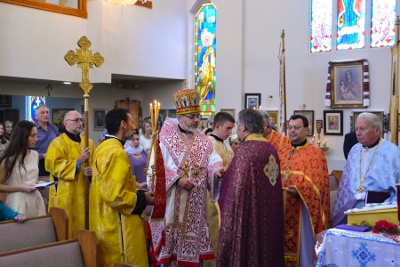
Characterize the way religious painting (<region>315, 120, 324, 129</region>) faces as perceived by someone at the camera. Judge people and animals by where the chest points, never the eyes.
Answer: facing the viewer

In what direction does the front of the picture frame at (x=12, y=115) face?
toward the camera

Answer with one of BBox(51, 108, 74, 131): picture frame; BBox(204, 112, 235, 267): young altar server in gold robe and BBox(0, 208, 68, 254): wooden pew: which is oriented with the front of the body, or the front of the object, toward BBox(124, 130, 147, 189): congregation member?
the picture frame

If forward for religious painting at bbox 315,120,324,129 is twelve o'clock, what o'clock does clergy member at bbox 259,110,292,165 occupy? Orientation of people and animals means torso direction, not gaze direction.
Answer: The clergy member is roughly at 12 o'clock from the religious painting.

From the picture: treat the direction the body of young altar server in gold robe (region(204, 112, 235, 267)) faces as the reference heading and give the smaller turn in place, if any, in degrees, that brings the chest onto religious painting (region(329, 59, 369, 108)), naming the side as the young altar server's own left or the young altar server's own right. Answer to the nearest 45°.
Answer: approximately 90° to the young altar server's own left

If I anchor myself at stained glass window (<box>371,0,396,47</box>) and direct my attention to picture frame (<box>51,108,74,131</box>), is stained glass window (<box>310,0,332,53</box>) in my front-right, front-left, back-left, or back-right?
front-right

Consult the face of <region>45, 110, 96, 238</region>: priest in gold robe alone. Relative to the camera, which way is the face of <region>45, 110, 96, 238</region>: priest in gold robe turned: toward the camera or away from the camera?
toward the camera

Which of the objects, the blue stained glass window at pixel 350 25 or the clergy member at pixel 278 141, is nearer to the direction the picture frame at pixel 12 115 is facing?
the clergy member

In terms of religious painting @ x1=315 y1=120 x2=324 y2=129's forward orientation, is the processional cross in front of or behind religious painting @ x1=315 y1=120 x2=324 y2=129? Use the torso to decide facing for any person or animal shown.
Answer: in front

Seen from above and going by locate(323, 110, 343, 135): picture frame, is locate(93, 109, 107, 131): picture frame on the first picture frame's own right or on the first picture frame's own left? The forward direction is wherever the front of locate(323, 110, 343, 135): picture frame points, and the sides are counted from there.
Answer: on the first picture frame's own right

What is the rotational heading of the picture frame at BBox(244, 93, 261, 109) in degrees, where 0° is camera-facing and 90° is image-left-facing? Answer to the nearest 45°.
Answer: approximately 0°

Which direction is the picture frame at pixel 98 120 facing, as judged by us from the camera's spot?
facing the viewer

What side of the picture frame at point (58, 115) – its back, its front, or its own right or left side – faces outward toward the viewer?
front

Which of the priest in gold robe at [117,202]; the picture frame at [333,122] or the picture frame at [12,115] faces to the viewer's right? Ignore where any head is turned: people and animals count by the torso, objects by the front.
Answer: the priest in gold robe

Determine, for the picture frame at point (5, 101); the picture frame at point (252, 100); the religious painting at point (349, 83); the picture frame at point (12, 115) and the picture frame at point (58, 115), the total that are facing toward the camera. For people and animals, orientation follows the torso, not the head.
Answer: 5

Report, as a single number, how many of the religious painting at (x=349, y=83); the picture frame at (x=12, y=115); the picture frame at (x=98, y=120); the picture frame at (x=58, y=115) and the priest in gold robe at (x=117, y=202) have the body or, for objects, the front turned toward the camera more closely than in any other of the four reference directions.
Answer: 4

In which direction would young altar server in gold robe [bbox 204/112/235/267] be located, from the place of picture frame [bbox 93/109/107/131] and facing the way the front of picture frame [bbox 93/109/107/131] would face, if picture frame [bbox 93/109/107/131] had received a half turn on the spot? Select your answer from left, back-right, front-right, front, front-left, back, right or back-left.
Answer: back

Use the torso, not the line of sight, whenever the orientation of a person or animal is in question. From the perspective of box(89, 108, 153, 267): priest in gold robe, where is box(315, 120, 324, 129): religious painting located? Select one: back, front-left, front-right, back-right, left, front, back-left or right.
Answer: front-left

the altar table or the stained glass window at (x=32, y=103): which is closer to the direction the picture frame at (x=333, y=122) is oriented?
the altar table

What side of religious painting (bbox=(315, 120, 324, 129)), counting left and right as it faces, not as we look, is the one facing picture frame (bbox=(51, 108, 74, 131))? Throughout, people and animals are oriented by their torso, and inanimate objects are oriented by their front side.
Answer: right
